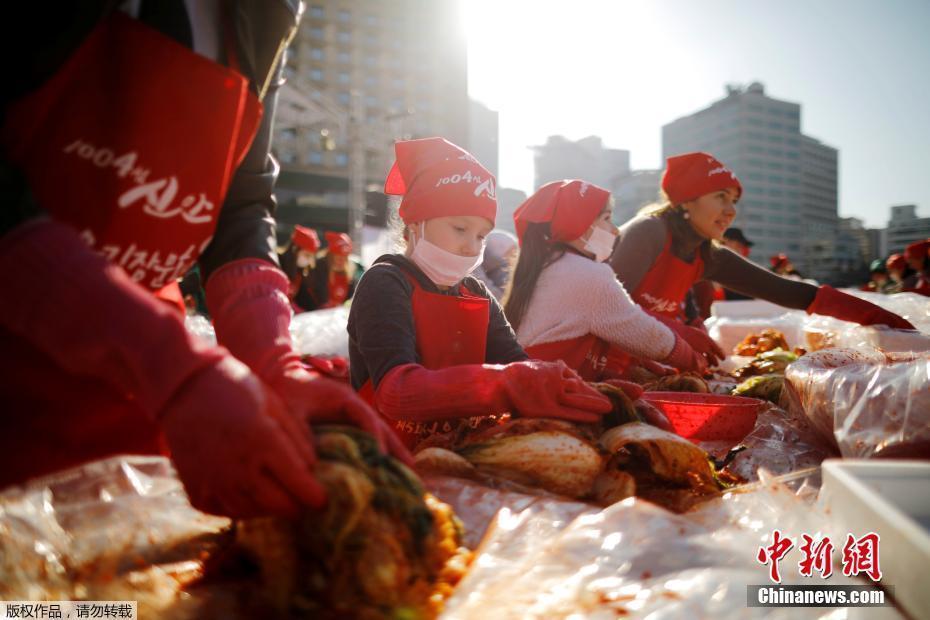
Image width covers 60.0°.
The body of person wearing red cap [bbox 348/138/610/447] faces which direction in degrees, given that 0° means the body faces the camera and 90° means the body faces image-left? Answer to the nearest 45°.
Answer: approximately 315°

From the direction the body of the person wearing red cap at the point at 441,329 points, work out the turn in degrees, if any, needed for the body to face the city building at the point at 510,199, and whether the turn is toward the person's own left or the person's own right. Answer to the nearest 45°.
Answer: approximately 135° to the person's own left

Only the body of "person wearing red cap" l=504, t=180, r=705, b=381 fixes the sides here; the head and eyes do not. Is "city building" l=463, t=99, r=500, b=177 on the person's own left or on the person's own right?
on the person's own left

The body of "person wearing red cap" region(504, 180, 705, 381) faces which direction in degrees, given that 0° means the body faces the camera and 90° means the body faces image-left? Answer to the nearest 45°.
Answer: approximately 270°

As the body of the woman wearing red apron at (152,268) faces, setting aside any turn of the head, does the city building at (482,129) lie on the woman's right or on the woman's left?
on the woman's left

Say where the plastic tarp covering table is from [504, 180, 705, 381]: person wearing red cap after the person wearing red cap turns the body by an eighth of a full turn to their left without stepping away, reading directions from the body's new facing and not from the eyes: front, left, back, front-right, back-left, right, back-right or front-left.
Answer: back-right

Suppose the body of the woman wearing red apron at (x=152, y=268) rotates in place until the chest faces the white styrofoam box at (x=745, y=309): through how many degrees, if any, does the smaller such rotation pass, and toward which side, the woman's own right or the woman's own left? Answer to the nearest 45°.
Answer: approximately 90° to the woman's own left

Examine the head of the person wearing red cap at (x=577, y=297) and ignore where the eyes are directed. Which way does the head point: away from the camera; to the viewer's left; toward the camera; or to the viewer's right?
to the viewer's right
